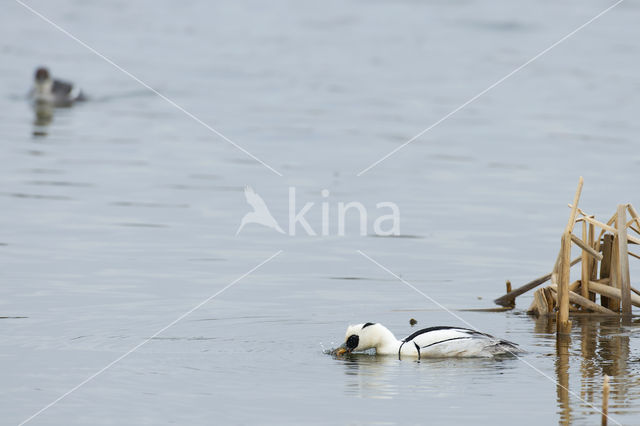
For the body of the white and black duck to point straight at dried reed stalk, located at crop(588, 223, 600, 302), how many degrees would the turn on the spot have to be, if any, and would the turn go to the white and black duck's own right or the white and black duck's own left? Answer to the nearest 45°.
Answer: approximately 135° to the white and black duck's own right

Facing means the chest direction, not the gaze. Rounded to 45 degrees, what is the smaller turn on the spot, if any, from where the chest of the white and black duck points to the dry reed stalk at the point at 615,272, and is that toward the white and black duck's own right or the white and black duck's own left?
approximately 135° to the white and black duck's own right

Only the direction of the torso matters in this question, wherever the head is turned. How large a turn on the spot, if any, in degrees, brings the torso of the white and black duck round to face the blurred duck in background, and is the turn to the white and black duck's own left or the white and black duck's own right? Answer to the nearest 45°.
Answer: approximately 45° to the white and black duck's own right

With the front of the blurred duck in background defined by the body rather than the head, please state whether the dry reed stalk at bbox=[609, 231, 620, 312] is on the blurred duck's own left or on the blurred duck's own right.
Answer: on the blurred duck's own left

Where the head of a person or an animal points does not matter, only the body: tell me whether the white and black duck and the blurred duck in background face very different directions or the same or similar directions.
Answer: same or similar directions

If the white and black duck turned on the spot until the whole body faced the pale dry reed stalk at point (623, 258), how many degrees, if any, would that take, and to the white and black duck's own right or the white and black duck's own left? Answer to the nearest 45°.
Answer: approximately 135° to the white and black duck's own right

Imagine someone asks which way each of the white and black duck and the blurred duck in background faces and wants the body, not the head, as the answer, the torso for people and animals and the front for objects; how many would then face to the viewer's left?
2

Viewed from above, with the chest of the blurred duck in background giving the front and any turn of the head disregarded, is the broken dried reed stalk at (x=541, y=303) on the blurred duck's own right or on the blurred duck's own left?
on the blurred duck's own left

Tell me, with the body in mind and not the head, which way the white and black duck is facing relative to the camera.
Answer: to the viewer's left

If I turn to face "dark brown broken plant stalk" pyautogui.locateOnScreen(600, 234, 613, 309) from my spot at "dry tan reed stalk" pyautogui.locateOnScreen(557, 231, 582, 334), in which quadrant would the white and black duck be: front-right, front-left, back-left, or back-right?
back-left

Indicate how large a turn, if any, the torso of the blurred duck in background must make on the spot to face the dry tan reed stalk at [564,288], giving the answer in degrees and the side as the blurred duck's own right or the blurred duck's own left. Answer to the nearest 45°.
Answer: approximately 90° to the blurred duck's own left

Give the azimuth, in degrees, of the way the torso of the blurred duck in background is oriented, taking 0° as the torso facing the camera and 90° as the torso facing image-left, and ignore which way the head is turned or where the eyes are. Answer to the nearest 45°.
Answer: approximately 90°

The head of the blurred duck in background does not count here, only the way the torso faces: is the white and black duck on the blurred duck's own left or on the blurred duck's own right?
on the blurred duck's own left
